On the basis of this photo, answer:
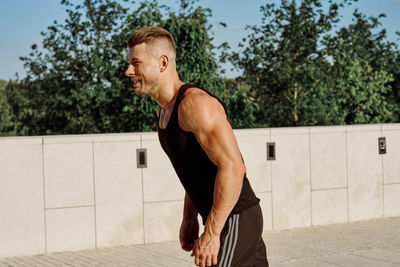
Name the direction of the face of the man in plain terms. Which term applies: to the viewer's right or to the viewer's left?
to the viewer's left

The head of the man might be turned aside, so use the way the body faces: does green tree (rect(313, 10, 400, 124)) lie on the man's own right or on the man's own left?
on the man's own right

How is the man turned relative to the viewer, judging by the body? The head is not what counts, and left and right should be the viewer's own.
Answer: facing to the left of the viewer

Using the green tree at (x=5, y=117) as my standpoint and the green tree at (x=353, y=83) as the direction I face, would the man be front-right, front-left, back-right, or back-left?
front-right

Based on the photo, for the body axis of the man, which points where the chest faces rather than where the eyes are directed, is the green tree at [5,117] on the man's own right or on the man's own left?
on the man's own right
